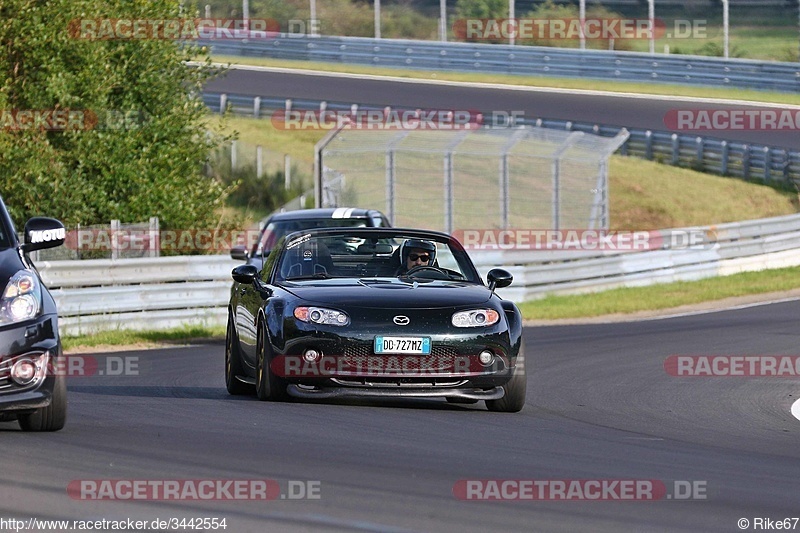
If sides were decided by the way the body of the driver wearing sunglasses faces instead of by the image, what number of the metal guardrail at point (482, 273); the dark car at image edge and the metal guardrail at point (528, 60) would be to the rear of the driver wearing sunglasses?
2

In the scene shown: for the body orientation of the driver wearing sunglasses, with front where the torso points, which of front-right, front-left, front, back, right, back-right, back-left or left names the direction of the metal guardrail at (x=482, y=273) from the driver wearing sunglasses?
back

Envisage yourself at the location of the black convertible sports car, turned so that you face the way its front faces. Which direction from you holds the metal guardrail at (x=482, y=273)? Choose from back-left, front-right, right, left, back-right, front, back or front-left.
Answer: back

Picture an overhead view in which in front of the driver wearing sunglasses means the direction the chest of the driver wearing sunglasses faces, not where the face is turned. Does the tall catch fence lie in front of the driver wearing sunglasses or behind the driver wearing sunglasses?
behind

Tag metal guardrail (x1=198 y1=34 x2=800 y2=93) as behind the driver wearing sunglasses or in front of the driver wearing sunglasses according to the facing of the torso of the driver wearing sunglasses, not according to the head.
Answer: behind

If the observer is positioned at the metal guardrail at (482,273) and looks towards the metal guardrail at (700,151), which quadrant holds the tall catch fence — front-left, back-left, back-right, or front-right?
front-left

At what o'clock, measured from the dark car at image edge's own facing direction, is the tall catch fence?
The tall catch fence is roughly at 7 o'clock from the dark car at image edge.

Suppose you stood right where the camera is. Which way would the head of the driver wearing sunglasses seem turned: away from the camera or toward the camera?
toward the camera

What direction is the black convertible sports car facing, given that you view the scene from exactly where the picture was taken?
facing the viewer

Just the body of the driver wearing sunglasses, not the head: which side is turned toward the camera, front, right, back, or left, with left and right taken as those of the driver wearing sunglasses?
front

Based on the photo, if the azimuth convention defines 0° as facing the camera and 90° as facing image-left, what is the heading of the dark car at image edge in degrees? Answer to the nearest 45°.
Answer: approximately 0°

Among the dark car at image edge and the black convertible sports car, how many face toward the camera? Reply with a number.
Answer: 2

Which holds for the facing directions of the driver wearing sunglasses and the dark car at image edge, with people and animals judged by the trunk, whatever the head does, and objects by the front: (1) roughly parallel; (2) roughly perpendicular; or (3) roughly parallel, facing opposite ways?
roughly parallel

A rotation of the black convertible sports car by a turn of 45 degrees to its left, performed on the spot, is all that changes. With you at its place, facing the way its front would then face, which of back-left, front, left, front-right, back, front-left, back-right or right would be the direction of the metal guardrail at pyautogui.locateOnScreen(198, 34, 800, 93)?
back-left
